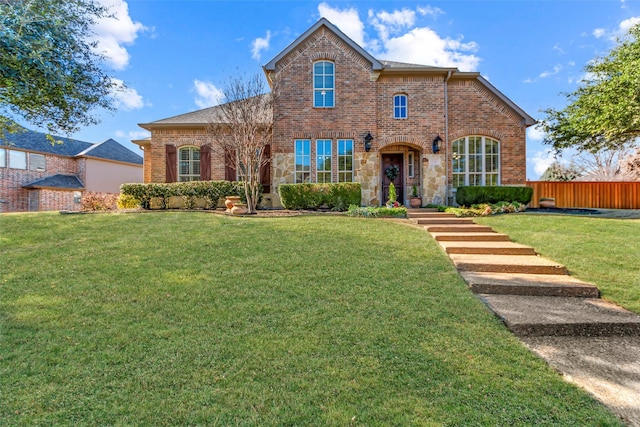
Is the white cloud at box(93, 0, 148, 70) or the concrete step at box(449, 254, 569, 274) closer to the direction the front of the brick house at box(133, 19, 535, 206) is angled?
the concrete step

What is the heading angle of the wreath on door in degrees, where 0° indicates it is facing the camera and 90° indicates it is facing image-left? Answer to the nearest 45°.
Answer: approximately 0°

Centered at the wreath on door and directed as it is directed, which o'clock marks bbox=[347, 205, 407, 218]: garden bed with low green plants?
The garden bed with low green plants is roughly at 12 o'clock from the wreath on door.

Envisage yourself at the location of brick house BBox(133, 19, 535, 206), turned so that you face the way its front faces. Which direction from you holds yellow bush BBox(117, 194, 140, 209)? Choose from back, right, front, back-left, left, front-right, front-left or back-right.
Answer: right

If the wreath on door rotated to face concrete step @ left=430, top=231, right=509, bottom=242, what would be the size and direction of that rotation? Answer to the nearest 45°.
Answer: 0° — it already faces it

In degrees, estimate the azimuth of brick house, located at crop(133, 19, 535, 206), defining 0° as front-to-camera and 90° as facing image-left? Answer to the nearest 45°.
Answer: approximately 0°

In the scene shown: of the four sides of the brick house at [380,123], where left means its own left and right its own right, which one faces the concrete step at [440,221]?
front
